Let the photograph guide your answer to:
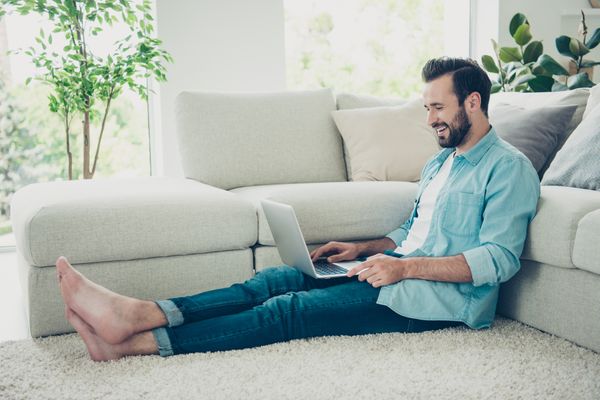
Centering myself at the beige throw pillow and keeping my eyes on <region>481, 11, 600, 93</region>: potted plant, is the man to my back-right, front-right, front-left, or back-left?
back-right

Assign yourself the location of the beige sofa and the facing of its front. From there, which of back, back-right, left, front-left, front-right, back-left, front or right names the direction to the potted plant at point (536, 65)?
back-left

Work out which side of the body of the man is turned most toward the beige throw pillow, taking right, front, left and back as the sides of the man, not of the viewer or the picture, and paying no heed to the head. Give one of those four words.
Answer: right

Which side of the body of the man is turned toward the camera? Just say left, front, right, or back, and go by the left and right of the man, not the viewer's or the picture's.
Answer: left

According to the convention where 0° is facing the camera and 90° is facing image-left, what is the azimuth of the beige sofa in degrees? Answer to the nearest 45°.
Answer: approximately 0°

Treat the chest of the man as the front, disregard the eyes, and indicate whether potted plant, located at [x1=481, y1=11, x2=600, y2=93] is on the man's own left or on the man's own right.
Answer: on the man's own right

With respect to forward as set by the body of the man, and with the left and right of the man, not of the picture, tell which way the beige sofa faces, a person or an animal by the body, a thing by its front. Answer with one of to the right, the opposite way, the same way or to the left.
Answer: to the left
